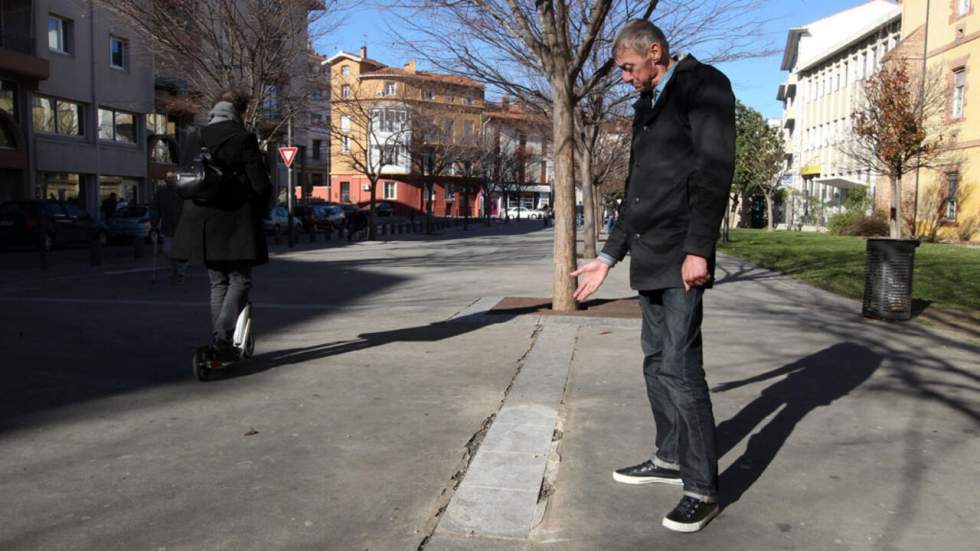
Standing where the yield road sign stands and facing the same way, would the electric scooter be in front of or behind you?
in front

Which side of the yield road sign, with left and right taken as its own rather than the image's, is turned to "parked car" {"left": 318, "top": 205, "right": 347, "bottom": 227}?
back

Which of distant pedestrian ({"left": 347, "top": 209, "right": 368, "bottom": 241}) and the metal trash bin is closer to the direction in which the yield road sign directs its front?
the metal trash bin

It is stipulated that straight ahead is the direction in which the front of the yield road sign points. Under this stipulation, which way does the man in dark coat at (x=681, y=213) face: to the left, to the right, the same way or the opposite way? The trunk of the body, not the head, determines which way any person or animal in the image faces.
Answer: to the right

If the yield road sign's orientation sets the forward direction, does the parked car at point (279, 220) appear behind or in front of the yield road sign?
behind

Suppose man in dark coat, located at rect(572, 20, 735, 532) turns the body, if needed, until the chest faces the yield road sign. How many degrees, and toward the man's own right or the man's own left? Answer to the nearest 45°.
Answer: approximately 90° to the man's own right

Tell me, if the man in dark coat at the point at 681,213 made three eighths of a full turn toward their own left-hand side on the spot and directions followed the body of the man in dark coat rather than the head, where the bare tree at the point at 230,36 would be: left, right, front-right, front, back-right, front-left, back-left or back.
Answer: back-left

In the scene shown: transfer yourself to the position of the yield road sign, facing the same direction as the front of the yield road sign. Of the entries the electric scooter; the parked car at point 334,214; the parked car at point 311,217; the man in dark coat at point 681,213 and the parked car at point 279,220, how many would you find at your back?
3

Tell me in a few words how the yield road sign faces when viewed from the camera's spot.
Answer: facing the viewer

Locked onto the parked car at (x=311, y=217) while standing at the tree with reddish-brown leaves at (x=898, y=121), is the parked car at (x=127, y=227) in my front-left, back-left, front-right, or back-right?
front-left

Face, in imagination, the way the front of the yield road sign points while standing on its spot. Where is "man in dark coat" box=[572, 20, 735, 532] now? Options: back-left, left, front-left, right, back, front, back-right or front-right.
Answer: front

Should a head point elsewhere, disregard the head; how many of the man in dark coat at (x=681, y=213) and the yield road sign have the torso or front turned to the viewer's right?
0

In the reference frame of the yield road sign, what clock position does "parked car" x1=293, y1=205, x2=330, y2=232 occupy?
The parked car is roughly at 6 o'clock from the yield road sign.

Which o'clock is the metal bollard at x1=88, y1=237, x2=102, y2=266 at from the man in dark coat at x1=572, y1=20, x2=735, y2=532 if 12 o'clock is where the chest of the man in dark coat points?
The metal bollard is roughly at 3 o'clock from the man in dark coat.

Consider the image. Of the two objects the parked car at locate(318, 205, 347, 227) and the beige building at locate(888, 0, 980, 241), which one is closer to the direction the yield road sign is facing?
the beige building
